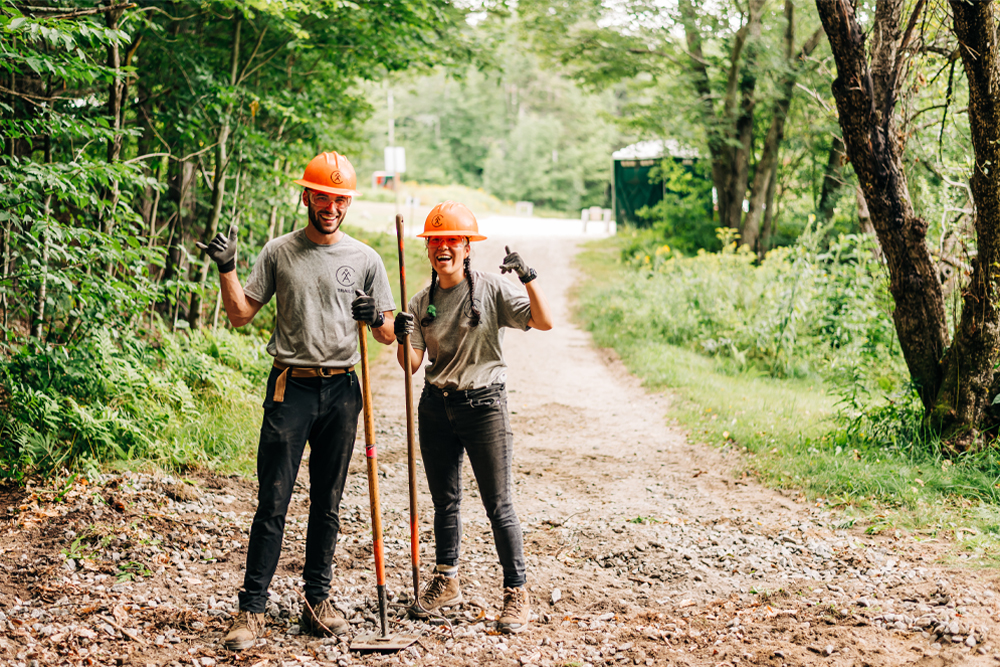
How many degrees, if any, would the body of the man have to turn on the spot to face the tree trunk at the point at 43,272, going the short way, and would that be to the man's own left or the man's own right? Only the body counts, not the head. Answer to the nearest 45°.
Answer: approximately 135° to the man's own right

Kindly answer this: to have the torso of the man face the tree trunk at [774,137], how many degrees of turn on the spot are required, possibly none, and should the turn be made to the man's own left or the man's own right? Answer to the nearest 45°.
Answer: approximately 135° to the man's own left

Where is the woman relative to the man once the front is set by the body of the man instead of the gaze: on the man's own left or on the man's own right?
on the man's own left

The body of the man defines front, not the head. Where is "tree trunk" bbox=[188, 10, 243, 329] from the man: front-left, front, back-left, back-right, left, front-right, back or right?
back

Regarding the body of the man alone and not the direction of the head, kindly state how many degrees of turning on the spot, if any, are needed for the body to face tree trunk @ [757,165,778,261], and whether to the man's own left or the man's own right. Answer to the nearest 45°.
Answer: approximately 135° to the man's own left

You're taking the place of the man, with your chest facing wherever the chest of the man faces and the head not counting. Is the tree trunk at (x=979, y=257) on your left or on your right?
on your left

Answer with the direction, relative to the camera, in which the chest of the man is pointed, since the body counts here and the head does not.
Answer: toward the camera
